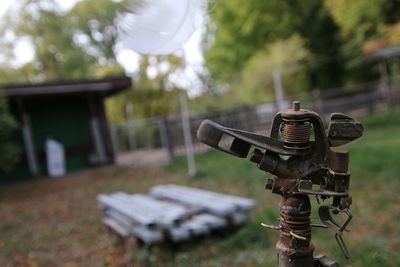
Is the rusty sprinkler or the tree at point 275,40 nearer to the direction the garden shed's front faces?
the rusty sprinkler

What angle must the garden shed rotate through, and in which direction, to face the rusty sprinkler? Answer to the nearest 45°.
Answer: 0° — it already faces it

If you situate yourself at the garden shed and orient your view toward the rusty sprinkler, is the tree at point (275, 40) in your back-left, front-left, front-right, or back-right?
back-left

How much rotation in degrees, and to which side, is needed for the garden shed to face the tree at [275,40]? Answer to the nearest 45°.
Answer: approximately 135° to its left

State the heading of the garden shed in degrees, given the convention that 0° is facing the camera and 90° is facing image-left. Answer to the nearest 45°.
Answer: approximately 0°

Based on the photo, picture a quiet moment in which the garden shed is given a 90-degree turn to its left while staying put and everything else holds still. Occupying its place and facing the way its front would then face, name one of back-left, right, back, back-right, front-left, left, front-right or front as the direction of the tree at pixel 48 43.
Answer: left
